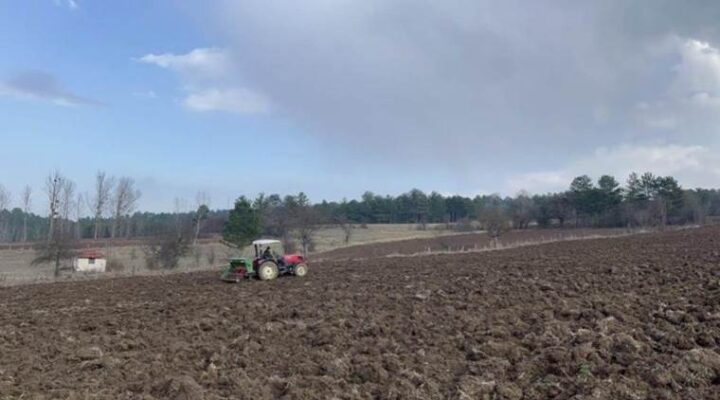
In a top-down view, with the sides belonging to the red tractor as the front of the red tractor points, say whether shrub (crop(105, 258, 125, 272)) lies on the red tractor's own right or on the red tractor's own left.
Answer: on the red tractor's own left

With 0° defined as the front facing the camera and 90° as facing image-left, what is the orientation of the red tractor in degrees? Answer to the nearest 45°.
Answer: approximately 270°

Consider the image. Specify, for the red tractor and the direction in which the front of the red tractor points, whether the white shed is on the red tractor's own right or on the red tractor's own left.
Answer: on the red tractor's own left

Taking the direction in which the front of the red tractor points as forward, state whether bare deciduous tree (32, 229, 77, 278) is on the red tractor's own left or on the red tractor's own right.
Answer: on the red tractor's own left
